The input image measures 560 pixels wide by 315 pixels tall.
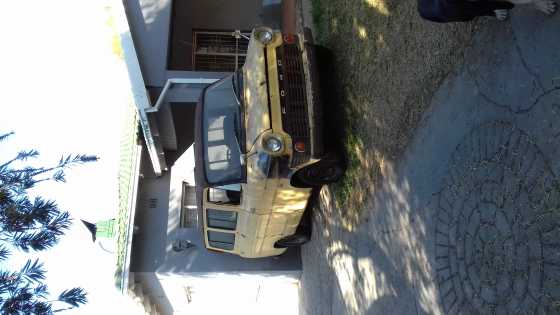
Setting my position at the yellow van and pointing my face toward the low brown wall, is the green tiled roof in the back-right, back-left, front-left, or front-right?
front-left

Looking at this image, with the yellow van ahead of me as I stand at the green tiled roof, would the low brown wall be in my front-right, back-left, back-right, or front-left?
front-left

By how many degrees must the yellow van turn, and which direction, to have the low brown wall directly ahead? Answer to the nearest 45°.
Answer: approximately 90° to its left

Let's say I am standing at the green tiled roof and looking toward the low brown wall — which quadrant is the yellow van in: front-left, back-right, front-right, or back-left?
front-right

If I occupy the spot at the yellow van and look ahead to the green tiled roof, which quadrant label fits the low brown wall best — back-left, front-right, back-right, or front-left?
front-right

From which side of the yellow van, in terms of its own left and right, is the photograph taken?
front

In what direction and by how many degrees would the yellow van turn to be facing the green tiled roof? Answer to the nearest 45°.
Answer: approximately 135° to its right
